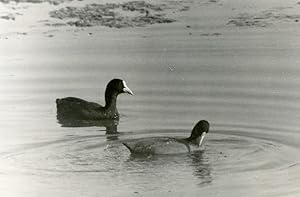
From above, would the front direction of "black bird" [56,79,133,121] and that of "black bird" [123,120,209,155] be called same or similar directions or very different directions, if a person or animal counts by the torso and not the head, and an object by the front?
same or similar directions

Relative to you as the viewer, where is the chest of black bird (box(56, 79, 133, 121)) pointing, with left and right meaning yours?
facing to the right of the viewer

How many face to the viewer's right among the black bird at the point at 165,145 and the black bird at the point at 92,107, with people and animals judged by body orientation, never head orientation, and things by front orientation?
2

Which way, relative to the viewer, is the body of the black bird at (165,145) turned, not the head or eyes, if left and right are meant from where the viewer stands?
facing to the right of the viewer

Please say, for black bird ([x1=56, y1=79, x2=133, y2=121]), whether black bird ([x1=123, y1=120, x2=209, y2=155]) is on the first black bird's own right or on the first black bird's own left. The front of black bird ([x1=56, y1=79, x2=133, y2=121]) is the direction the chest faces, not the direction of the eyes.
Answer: on the first black bird's own right
